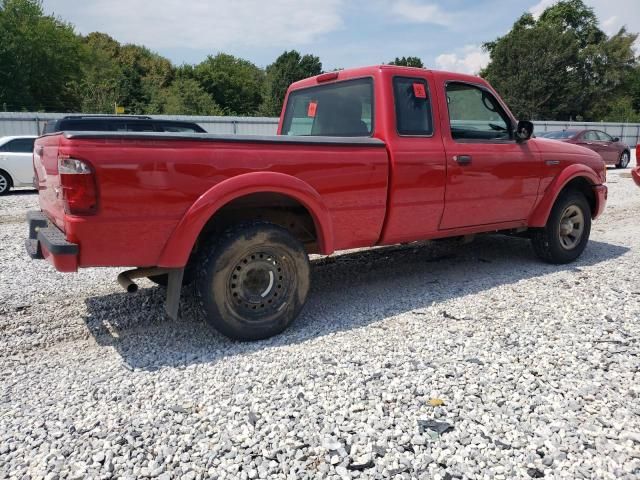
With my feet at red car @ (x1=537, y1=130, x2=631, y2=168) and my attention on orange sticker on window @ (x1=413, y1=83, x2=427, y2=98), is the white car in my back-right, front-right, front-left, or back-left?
front-right

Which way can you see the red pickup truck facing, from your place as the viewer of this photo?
facing away from the viewer and to the right of the viewer

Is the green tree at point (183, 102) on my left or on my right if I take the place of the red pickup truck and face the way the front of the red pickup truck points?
on my left

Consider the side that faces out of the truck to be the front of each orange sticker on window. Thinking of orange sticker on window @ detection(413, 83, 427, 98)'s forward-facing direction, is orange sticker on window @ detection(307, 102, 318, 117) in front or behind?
behind

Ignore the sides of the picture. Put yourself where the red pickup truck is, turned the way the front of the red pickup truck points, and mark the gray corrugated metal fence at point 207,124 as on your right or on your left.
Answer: on your left

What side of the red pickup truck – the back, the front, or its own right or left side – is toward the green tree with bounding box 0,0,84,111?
left

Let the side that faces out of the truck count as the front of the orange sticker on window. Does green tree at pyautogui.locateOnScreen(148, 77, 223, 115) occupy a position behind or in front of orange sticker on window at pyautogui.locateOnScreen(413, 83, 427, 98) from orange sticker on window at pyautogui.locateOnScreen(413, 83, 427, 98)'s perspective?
behind

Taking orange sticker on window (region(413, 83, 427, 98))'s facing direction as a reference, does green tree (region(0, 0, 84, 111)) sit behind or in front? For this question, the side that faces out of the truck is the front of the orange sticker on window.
behind

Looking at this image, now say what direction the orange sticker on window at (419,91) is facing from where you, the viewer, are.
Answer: facing the viewer and to the right of the viewer

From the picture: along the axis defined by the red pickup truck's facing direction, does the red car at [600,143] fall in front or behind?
in front
